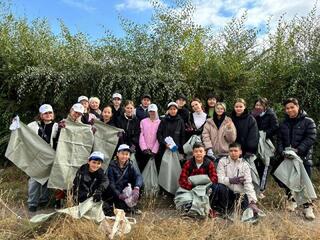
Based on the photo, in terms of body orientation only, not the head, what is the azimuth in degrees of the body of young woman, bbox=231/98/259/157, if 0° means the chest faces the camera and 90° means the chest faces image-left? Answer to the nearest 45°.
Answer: approximately 45°

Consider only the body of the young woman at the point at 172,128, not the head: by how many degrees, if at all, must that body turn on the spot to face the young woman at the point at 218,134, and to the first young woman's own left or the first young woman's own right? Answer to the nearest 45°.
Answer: approximately 90° to the first young woman's own left

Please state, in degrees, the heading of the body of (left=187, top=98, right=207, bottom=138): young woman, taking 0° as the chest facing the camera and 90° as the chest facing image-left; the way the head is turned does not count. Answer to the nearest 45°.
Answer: approximately 0°

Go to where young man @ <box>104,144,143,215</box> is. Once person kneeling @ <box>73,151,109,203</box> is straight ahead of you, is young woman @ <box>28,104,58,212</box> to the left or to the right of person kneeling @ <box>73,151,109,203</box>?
right

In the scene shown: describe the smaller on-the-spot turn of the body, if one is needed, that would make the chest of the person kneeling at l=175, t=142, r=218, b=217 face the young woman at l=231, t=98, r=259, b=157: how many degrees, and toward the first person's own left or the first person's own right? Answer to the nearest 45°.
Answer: approximately 135° to the first person's own left

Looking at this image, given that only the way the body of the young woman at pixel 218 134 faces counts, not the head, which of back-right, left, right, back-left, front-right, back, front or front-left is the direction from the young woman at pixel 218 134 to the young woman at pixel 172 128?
right
